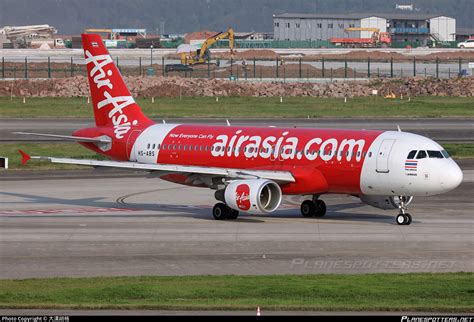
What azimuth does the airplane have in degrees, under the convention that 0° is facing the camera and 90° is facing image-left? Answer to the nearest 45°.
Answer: approximately 315°
